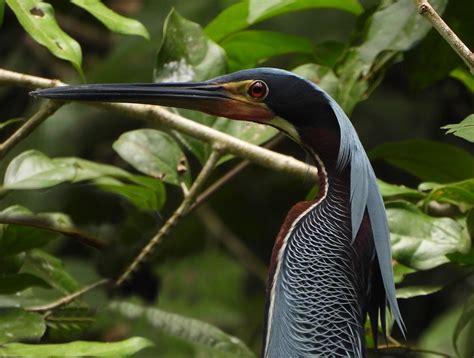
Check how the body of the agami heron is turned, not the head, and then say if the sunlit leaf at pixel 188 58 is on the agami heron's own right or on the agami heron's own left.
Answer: on the agami heron's own right

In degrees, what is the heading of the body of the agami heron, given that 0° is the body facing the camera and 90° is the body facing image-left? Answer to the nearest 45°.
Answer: approximately 90°
